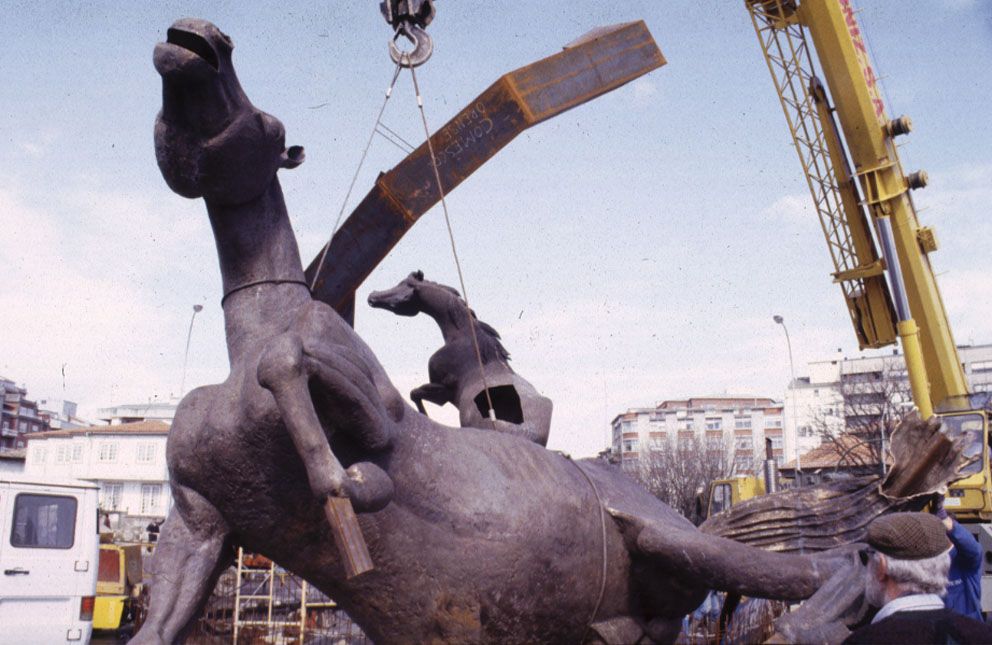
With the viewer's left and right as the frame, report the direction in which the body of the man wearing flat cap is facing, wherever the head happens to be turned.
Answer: facing away from the viewer and to the left of the viewer

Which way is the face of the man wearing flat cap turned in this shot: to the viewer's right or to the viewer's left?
to the viewer's left

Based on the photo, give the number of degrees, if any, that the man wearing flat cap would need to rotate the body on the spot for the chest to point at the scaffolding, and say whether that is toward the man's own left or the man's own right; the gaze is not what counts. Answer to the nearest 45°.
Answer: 0° — they already face it

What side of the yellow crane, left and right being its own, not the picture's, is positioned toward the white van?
front

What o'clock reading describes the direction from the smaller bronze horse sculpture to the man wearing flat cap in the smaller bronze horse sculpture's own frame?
The man wearing flat cap is roughly at 8 o'clock from the smaller bronze horse sculpture.

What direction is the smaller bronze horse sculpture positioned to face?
to the viewer's left

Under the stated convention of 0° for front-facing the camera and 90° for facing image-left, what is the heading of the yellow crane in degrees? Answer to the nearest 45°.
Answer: approximately 45°

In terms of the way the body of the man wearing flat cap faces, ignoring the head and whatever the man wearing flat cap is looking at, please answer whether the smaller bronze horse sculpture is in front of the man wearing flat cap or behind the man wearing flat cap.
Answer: in front

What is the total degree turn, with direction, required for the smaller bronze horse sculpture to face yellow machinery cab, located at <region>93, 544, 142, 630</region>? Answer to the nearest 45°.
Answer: approximately 45° to its right

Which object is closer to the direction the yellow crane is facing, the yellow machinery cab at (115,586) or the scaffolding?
the scaffolding
